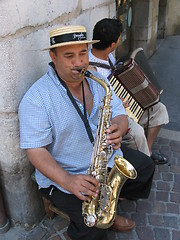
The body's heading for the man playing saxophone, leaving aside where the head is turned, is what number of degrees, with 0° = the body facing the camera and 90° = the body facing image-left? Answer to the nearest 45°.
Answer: approximately 315°
